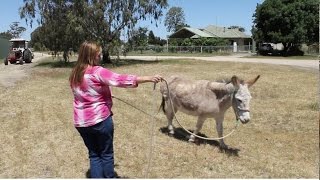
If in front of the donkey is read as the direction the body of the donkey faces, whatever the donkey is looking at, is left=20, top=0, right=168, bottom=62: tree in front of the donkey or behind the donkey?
behind

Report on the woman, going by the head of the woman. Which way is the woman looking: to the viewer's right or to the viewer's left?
to the viewer's right

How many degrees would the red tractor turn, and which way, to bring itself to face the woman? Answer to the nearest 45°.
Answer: approximately 45° to its left

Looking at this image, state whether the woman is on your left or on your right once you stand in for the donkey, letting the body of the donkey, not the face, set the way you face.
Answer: on your right

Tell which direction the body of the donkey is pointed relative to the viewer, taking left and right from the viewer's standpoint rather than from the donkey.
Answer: facing the viewer and to the right of the viewer

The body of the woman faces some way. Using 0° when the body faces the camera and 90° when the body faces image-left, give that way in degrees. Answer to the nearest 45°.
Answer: approximately 225°

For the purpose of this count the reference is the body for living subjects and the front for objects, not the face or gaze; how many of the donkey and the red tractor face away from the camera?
0

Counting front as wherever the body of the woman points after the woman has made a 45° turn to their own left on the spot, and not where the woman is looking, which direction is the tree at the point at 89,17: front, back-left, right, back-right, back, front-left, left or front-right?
front

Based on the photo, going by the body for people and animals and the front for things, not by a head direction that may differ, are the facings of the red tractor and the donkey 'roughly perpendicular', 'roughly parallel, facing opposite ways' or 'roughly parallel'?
roughly perpendicular

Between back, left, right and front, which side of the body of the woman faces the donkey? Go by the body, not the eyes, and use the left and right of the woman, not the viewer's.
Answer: front
